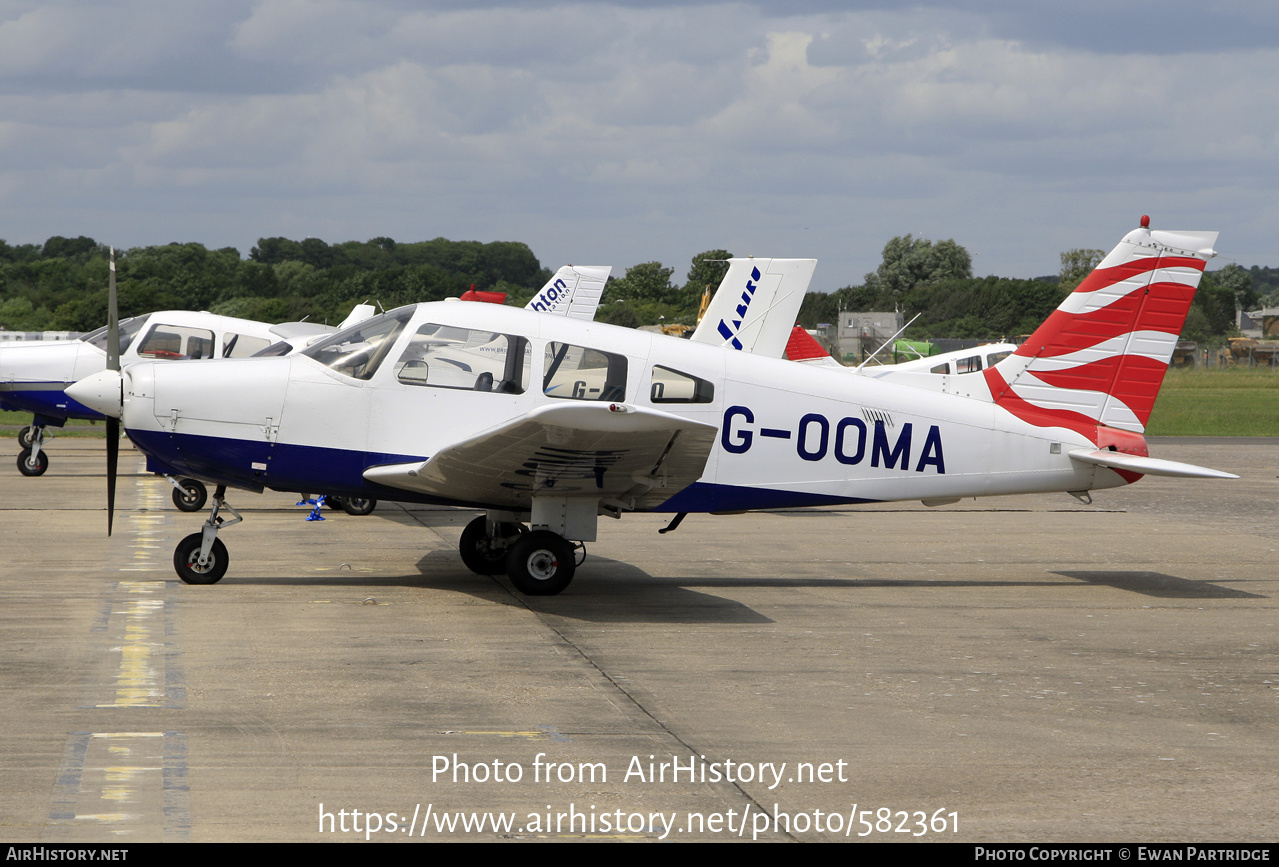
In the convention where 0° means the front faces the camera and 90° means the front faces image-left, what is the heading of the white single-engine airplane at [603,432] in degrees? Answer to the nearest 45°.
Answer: approximately 90°

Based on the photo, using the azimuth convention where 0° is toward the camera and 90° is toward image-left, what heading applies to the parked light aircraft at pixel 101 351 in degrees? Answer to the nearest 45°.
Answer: approximately 90°

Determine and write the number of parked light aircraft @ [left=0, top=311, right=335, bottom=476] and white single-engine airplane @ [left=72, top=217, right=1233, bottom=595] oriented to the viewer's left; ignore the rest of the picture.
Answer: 2

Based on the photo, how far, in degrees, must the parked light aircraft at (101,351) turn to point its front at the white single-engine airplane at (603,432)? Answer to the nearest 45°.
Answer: approximately 135° to its left
